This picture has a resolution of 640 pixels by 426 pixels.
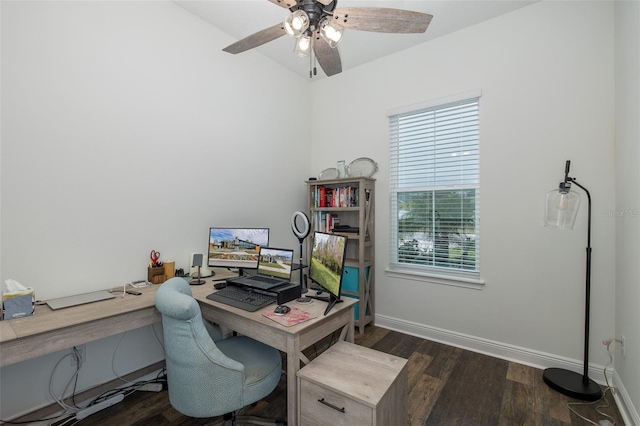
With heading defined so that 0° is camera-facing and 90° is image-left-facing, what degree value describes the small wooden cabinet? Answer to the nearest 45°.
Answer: approximately 45°

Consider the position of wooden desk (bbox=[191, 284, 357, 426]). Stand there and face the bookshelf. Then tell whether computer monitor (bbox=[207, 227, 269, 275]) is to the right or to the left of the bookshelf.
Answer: left

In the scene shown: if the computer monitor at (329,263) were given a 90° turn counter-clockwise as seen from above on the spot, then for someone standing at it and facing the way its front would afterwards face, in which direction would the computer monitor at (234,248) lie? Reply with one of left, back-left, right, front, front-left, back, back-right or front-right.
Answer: back

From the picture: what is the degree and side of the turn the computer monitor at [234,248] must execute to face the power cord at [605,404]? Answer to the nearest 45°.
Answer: approximately 45° to its left

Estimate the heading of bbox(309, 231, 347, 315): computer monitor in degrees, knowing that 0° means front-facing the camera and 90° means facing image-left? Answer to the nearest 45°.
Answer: approximately 45°

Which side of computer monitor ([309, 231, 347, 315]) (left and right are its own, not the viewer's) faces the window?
back

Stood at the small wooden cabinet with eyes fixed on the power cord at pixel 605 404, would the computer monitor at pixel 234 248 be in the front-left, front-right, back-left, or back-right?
back-left
